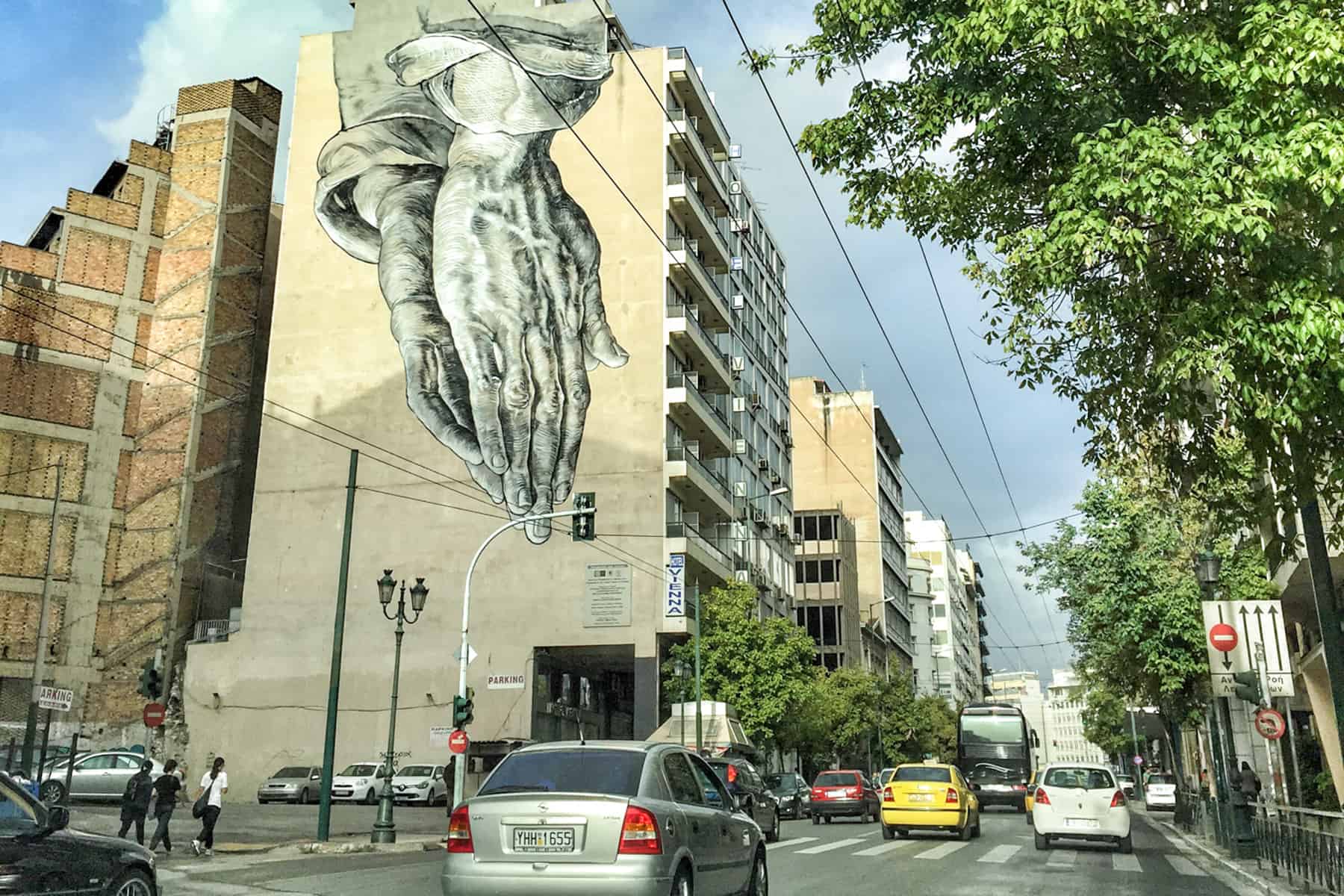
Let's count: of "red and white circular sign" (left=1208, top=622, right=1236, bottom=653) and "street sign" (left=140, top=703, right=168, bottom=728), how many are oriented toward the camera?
2

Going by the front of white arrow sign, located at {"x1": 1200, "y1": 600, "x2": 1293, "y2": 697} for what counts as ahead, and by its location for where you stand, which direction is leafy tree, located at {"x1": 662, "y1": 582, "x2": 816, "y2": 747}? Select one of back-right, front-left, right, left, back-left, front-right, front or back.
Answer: back-right

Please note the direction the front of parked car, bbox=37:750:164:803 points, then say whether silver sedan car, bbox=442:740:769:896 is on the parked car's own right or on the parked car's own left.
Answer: on the parked car's own left

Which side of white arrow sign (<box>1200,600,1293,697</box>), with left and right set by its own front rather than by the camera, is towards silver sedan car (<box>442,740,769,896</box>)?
front

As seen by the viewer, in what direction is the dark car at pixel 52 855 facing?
to the viewer's right

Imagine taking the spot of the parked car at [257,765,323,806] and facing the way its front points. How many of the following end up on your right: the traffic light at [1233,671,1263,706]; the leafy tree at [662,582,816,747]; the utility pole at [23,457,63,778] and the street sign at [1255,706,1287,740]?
1

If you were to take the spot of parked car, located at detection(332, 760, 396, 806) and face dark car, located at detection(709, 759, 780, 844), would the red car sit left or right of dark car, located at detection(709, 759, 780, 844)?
left

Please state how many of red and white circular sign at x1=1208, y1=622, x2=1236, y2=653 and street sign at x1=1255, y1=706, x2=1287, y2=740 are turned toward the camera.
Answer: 2

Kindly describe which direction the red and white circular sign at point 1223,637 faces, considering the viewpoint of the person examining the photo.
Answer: facing the viewer

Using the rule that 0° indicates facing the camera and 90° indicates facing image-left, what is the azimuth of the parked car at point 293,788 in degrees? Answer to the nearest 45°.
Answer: approximately 45°

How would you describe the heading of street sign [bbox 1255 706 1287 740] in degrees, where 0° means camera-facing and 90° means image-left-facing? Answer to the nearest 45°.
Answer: approximately 0°

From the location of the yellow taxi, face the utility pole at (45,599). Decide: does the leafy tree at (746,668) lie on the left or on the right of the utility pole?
right

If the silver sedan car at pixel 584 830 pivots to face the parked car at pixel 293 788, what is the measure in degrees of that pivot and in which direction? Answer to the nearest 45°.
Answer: approximately 45° to its left

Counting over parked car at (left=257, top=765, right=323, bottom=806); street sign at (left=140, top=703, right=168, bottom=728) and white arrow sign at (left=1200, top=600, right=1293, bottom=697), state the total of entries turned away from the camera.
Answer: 0

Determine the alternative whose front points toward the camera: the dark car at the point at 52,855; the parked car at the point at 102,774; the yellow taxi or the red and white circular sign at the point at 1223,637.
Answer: the red and white circular sign

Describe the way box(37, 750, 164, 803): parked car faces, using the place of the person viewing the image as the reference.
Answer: facing to the left of the viewer

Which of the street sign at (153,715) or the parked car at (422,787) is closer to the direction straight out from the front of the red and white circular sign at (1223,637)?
the street sign

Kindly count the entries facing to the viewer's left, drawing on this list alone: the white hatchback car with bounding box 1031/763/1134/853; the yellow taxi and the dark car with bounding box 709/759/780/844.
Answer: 0

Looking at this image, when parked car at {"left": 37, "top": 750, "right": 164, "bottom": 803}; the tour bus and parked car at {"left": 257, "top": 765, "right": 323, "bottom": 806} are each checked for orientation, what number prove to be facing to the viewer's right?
0
